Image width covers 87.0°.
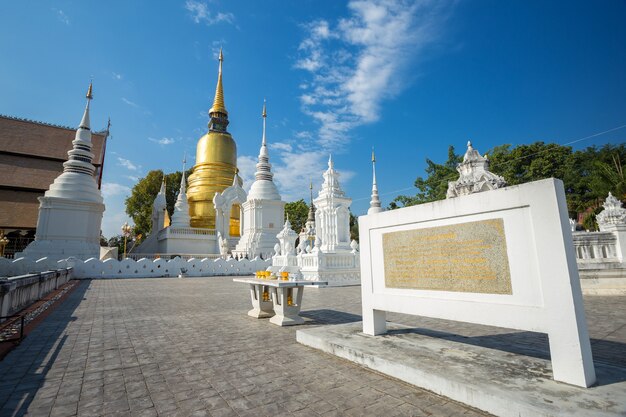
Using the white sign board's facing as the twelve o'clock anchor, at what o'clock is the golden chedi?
The golden chedi is roughly at 3 o'clock from the white sign board.

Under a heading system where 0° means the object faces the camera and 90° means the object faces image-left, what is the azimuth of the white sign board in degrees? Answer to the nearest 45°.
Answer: approximately 45°

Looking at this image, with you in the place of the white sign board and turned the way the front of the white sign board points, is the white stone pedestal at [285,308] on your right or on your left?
on your right

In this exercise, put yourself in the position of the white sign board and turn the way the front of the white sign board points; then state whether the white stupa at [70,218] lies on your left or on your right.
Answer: on your right

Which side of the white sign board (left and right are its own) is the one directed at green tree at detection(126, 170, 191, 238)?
right

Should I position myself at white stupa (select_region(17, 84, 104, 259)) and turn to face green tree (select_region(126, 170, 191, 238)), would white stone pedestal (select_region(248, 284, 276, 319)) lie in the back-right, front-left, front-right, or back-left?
back-right

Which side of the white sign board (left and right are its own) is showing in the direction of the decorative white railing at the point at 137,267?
right

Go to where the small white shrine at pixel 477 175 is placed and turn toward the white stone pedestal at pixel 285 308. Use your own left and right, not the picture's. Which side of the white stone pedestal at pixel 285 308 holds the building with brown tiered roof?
right

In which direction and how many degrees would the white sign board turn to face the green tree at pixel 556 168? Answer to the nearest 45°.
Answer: approximately 135° to its right

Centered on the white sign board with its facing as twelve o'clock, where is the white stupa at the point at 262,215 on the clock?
The white stupa is roughly at 3 o'clock from the white sign board.

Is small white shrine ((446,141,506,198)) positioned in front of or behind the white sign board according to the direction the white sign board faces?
behind

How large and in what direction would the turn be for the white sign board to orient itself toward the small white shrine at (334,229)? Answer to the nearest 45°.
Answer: approximately 90° to its right

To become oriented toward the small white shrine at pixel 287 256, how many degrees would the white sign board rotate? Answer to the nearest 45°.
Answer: approximately 90° to its right

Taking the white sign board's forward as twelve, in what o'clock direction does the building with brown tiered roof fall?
The building with brown tiered roof is roughly at 2 o'clock from the white sign board.

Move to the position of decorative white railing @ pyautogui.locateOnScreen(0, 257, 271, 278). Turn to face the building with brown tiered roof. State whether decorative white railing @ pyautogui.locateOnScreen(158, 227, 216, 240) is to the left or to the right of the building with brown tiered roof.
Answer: right

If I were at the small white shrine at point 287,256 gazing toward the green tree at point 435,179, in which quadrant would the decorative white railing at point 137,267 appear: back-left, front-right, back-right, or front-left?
back-left
